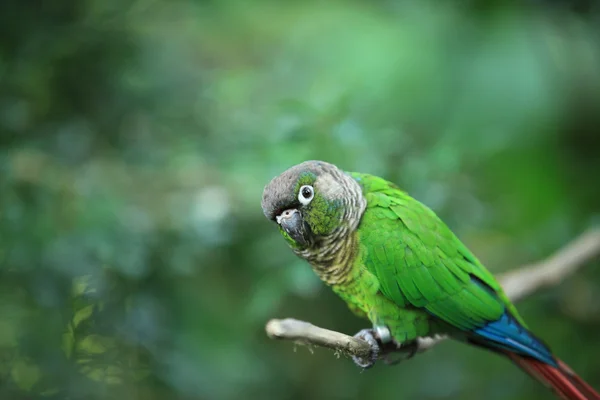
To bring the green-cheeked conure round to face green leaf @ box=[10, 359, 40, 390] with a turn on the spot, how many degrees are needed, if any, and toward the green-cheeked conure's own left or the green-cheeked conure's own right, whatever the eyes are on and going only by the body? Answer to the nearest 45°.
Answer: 0° — it already faces it

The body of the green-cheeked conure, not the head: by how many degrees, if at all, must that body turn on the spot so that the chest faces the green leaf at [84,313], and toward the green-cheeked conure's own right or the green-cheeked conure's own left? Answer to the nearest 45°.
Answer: approximately 90° to the green-cheeked conure's own right

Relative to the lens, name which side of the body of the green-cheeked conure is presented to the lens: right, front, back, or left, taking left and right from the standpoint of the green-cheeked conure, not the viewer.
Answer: left
